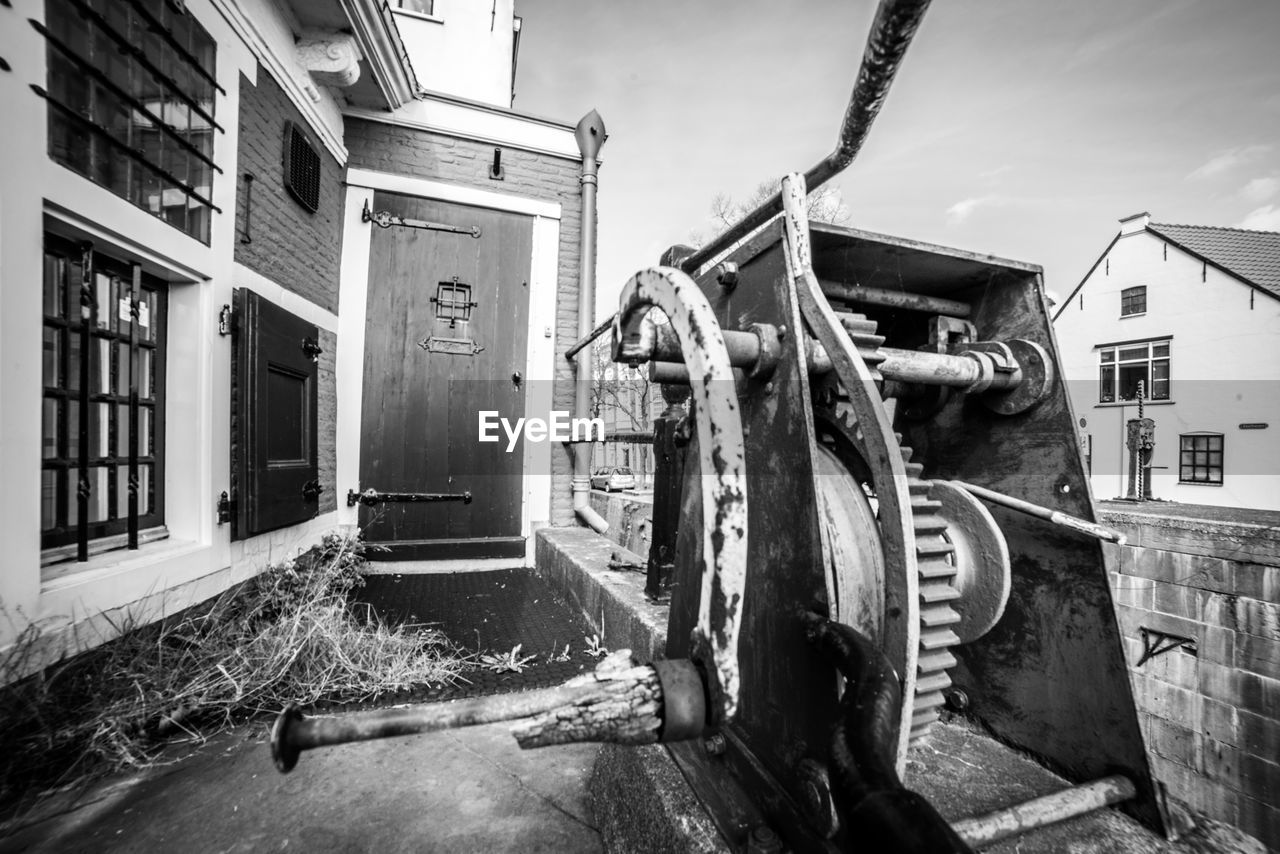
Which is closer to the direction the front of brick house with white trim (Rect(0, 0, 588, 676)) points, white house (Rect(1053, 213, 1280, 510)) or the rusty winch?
the rusty winch

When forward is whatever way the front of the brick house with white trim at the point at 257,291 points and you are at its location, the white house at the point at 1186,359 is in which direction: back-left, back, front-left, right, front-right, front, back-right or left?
left

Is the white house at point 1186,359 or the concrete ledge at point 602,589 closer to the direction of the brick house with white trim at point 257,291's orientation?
the concrete ledge

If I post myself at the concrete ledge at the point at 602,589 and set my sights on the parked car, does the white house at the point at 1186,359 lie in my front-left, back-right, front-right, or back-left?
front-right

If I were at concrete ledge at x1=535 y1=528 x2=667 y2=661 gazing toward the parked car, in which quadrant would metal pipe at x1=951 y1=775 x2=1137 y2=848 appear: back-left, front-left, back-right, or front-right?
back-right

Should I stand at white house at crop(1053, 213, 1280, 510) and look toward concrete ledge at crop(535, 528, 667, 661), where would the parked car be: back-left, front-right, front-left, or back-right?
front-right

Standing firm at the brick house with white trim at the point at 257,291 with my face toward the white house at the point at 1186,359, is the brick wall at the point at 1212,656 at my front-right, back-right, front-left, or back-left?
front-right

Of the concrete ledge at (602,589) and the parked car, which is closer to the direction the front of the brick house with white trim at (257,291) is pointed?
the concrete ledge

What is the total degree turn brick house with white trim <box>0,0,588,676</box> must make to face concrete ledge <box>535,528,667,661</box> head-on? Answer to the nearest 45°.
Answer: approximately 45° to its left

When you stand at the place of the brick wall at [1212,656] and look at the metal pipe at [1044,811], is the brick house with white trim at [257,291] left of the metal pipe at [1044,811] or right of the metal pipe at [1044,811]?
right

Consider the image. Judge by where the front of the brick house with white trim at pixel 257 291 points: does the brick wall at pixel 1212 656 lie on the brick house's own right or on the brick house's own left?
on the brick house's own left

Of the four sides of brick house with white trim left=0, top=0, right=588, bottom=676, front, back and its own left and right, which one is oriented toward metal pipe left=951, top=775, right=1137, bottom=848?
front
